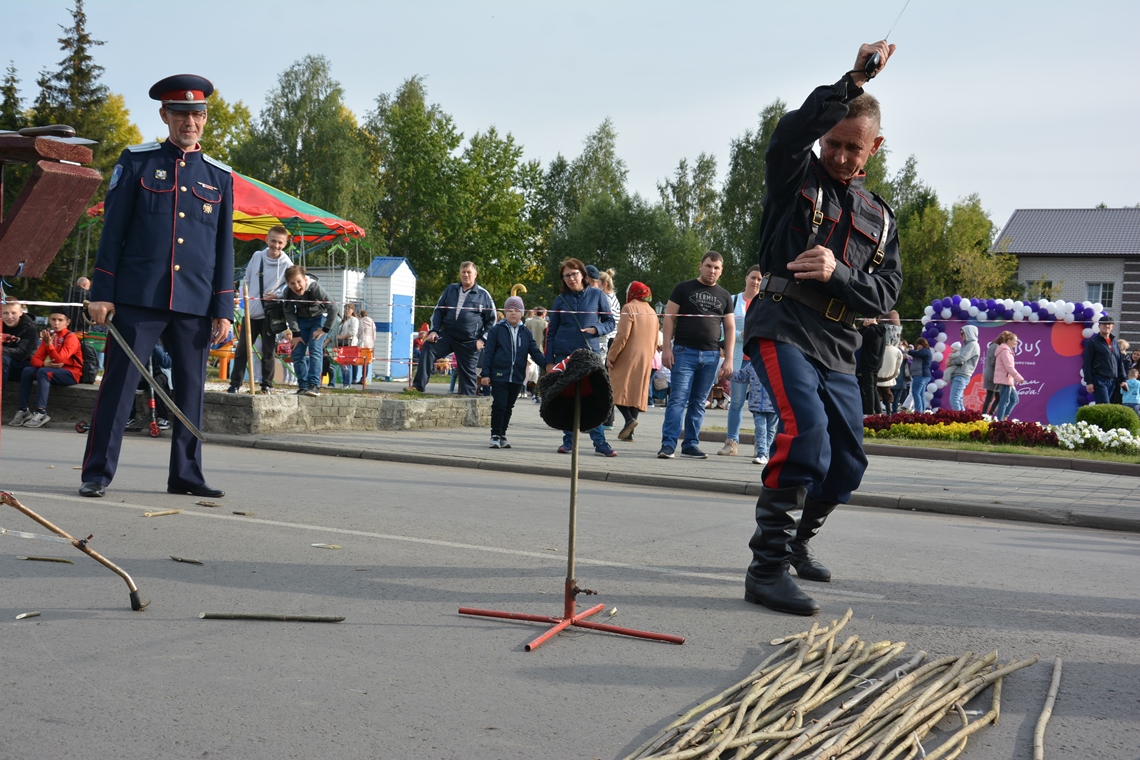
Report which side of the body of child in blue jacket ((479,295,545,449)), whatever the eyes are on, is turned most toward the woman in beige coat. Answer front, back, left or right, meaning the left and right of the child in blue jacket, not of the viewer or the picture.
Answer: left

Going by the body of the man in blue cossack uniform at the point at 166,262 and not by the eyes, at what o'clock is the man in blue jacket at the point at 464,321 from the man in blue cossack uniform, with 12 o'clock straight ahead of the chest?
The man in blue jacket is roughly at 7 o'clock from the man in blue cossack uniform.

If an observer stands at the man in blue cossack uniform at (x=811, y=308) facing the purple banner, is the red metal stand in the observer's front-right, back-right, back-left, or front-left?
back-left

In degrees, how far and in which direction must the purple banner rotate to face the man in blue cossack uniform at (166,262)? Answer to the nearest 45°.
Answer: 0° — it already faces them

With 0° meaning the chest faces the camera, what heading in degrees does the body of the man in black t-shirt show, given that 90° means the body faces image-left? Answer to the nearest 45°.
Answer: approximately 0°

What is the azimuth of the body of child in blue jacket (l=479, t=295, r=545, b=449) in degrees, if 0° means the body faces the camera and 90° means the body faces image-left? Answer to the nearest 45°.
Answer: approximately 0°

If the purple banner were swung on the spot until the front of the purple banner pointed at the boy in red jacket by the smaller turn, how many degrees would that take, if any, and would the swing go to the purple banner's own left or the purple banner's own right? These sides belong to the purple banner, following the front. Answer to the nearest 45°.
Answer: approximately 45° to the purple banner's own right
